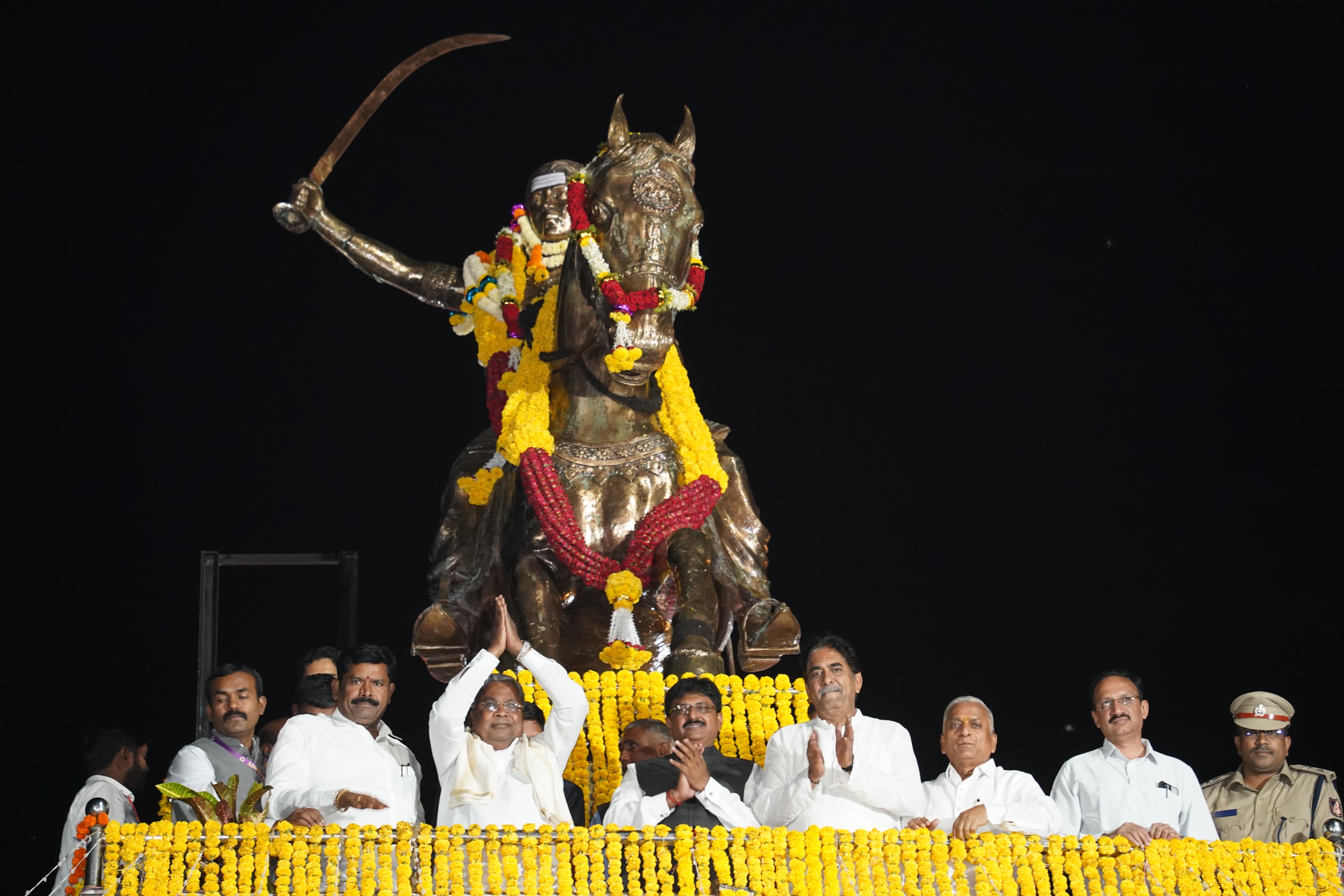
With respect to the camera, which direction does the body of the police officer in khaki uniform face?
toward the camera

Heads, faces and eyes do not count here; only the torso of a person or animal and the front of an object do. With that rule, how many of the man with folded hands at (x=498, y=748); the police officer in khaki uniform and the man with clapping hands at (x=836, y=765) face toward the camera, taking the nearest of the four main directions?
3

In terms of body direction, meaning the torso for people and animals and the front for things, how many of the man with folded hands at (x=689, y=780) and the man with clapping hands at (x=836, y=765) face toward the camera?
2

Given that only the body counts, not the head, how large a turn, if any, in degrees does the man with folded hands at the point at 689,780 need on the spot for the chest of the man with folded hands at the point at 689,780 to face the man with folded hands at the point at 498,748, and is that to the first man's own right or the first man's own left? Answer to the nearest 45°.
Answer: approximately 90° to the first man's own right

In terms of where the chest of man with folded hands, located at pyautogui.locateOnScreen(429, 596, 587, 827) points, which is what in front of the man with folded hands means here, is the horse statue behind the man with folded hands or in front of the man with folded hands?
behind

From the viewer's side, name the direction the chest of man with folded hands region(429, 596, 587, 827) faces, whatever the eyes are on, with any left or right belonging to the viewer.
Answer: facing the viewer

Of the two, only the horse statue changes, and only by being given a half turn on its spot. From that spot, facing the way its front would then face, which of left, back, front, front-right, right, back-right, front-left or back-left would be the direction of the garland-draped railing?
back

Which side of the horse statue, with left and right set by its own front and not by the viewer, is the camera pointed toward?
front

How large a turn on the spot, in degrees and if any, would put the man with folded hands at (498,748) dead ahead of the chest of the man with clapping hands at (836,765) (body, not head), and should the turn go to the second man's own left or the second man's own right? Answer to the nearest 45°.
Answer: approximately 90° to the second man's own right

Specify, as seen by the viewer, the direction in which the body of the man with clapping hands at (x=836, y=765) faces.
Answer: toward the camera

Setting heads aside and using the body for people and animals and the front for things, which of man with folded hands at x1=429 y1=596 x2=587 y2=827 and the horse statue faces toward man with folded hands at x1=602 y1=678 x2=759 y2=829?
the horse statue

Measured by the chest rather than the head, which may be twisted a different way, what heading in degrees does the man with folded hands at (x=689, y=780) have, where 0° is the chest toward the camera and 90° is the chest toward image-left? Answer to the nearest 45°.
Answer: approximately 0°
